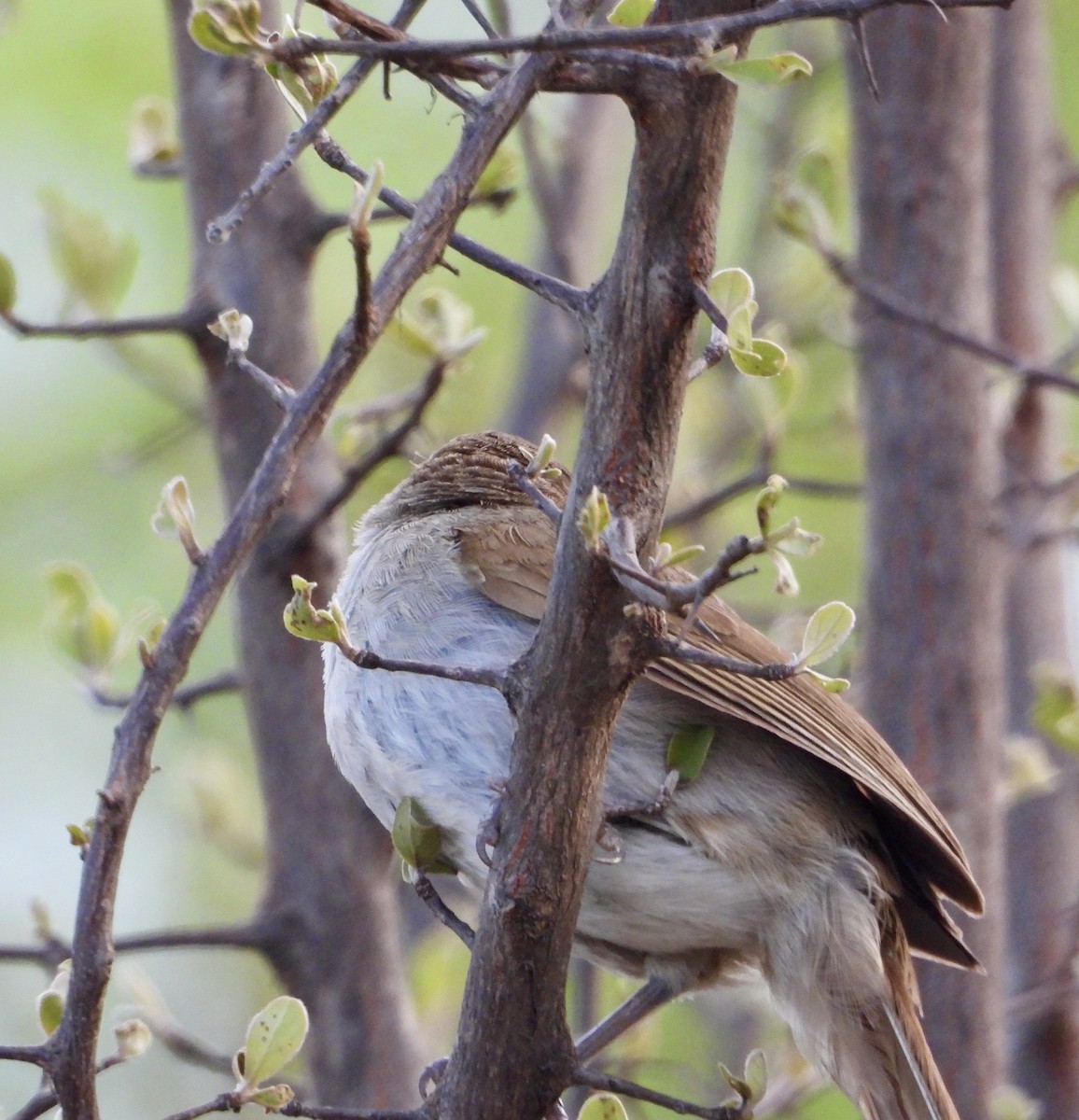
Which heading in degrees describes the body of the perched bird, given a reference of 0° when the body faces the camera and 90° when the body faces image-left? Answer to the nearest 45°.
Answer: approximately 90°

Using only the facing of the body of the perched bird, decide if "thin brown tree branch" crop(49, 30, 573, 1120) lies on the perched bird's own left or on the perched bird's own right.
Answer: on the perched bird's own left

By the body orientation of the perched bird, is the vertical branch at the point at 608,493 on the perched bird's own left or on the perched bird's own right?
on the perched bird's own left

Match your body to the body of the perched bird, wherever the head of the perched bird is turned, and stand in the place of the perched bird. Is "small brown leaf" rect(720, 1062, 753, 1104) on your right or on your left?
on your left

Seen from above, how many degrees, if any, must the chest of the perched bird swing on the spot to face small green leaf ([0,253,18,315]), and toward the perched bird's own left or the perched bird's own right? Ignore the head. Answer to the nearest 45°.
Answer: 0° — it already faces it

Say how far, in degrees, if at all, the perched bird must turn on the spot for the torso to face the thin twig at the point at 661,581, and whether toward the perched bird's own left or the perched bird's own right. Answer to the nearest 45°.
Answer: approximately 90° to the perched bird's own left

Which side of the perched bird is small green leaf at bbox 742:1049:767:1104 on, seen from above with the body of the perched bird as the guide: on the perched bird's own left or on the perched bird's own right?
on the perched bird's own left
